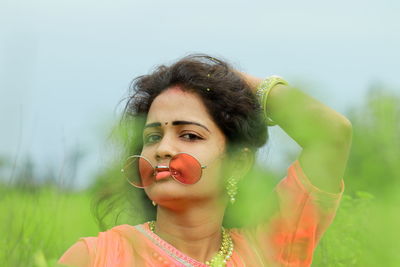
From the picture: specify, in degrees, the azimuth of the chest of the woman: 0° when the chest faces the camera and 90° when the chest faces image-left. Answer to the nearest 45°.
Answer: approximately 0°
